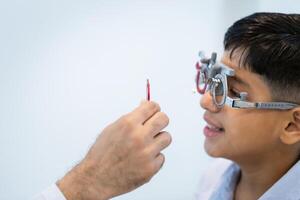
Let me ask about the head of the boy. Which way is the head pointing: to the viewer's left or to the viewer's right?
to the viewer's left

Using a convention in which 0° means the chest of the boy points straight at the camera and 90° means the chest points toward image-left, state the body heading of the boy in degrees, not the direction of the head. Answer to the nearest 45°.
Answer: approximately 45°
